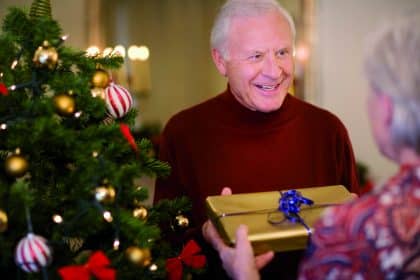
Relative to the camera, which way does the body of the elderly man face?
toward the camera

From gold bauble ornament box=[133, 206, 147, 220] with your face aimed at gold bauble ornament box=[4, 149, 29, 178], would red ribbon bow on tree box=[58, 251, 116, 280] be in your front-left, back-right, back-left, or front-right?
front-left

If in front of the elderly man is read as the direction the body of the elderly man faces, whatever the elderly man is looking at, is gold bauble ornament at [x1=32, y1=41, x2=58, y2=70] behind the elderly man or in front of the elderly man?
in front

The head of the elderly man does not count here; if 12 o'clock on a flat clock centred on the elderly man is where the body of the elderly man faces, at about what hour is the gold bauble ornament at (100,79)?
The gold bauble ornament is roughly at 3 o'clock from the elderly man.

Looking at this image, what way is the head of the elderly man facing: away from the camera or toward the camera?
toward the camera

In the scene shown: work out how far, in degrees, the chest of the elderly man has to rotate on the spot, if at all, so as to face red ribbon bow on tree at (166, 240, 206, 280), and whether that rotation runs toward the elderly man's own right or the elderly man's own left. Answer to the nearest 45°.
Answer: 0° — they already face it

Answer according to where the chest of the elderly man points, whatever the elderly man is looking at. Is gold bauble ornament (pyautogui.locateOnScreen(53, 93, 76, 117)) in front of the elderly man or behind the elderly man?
in front
